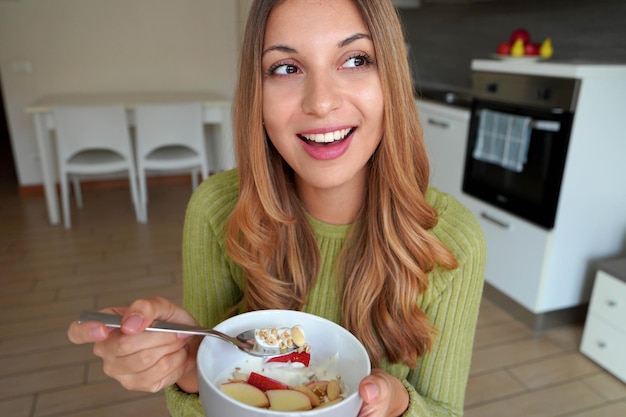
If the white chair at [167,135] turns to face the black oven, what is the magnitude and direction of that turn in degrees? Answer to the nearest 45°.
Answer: approximately 135° to its right

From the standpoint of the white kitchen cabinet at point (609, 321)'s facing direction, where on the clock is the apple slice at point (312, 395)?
The apple slice is roughly at 11 o'clock from the white kitchen cabinet.

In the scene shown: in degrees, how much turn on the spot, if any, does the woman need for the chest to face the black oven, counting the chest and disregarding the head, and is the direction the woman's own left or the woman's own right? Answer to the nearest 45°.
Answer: approximately 135° to the woman's own left

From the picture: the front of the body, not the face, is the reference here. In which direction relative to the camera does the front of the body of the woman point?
toward the camera

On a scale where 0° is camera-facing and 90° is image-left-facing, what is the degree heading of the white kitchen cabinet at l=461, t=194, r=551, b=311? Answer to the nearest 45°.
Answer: approximately 45°

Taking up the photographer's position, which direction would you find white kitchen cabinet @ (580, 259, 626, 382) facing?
facing the viewer and to the left of the viewer

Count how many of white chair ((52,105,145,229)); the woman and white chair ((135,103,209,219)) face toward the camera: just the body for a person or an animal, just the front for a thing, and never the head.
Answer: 1

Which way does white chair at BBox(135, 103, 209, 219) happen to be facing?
away from the camera

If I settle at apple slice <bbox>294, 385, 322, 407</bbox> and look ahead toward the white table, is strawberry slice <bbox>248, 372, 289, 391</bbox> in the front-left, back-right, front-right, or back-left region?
front-left

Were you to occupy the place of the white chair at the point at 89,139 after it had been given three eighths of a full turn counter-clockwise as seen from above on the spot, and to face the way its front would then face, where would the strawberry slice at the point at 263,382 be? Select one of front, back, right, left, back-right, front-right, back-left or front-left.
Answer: front-left

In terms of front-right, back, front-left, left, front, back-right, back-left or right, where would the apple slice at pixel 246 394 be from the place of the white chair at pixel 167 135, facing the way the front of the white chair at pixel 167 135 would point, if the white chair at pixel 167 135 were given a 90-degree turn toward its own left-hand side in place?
left

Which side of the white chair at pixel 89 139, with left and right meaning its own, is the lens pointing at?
back

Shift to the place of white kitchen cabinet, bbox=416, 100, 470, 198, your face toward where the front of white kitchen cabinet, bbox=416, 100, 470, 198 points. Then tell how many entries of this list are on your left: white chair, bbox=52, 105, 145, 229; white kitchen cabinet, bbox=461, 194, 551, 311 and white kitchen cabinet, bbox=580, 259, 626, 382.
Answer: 2

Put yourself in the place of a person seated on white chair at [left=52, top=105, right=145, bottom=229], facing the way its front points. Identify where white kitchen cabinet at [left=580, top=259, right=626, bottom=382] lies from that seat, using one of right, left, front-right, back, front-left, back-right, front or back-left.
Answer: back-right
